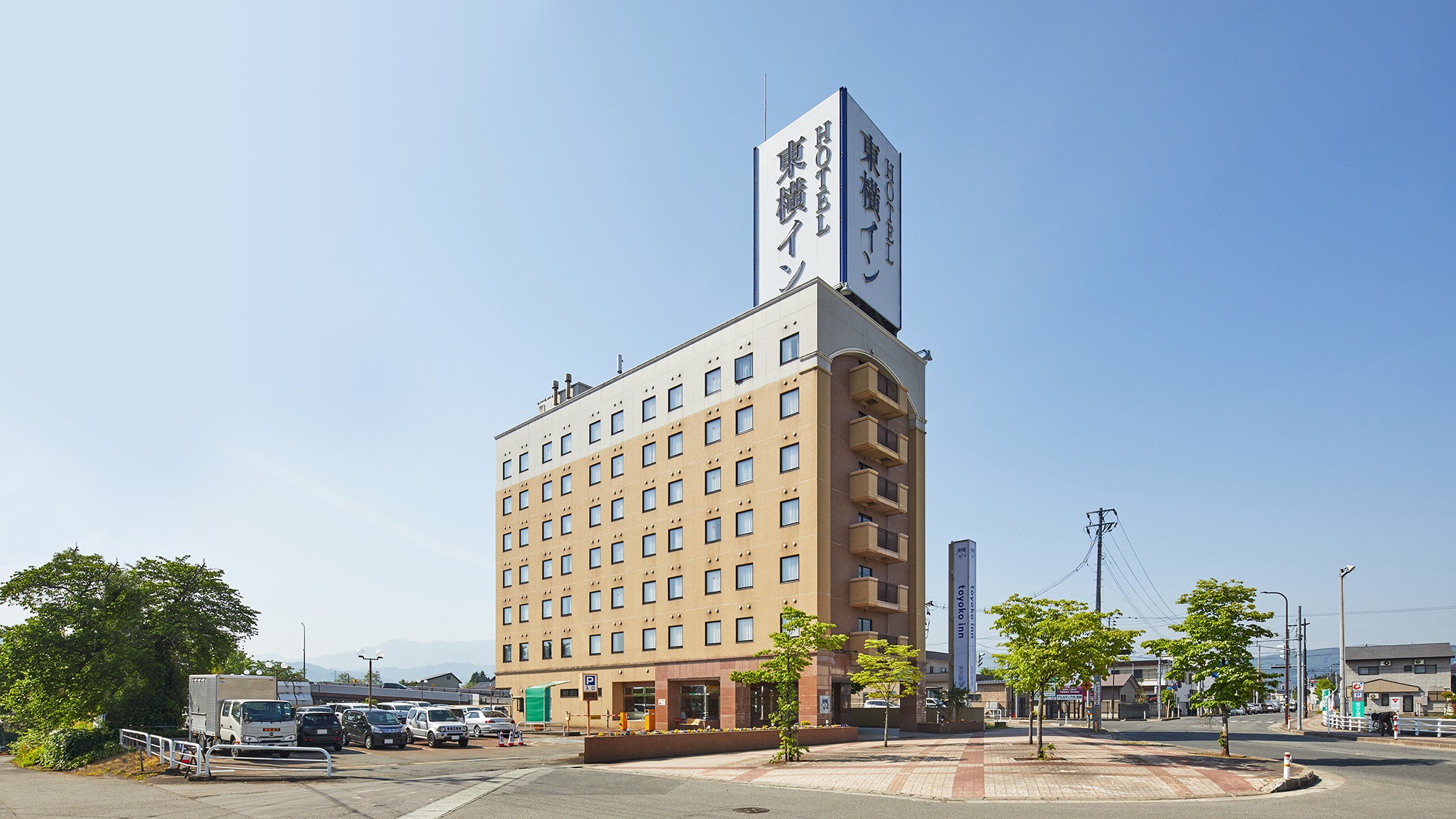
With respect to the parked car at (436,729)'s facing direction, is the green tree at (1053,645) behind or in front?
in front

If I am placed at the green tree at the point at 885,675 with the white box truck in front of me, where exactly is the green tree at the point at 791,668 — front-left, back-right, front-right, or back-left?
front-left

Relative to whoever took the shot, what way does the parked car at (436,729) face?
facing the viewer and to the right of the viewer

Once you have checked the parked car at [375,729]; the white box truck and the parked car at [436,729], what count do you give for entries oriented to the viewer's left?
0

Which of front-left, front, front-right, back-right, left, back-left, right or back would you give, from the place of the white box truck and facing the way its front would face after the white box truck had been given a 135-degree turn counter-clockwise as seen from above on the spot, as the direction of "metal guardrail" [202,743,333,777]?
back

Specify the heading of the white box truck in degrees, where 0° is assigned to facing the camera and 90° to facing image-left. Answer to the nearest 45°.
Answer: approximately 315°

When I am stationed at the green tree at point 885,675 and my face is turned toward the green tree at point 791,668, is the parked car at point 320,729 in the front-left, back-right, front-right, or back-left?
front-right
